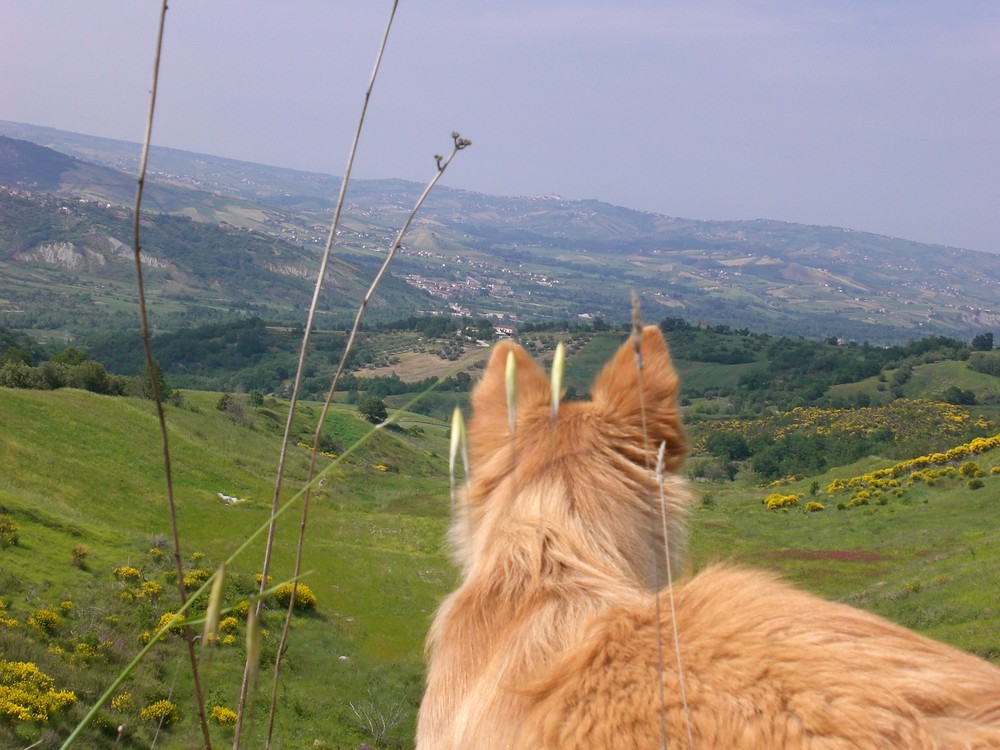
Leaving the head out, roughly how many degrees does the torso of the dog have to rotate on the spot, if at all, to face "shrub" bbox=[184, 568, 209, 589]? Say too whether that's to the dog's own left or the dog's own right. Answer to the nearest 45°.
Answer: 0° — it already faces it

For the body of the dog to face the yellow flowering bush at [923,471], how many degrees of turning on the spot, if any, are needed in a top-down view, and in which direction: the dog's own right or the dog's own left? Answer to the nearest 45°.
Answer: approximately 45° to the dog's own right

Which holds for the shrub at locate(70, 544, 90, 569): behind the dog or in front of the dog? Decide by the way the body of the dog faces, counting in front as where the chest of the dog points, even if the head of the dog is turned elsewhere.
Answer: in front

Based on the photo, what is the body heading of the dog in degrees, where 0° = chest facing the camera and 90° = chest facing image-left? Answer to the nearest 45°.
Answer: approximately 135°

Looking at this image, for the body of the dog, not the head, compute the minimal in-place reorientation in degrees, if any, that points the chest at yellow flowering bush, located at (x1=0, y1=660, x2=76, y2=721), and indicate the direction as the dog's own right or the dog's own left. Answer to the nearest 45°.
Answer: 0° — it already faces it

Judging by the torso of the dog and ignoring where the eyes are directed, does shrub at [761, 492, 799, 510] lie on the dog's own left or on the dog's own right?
on the dog's own right

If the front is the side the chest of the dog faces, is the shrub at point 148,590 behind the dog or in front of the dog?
in front

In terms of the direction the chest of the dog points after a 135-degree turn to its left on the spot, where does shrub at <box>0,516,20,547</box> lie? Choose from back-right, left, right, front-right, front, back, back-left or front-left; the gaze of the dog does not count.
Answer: back-right

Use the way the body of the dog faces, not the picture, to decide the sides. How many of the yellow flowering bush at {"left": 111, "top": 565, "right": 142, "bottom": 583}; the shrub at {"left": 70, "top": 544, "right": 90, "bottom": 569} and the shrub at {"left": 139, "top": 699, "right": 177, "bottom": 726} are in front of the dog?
3

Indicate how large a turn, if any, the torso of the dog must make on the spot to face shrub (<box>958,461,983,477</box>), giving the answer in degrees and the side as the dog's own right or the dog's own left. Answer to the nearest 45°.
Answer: approximately 45° to the dog's own right

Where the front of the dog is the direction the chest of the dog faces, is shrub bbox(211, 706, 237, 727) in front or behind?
in front
